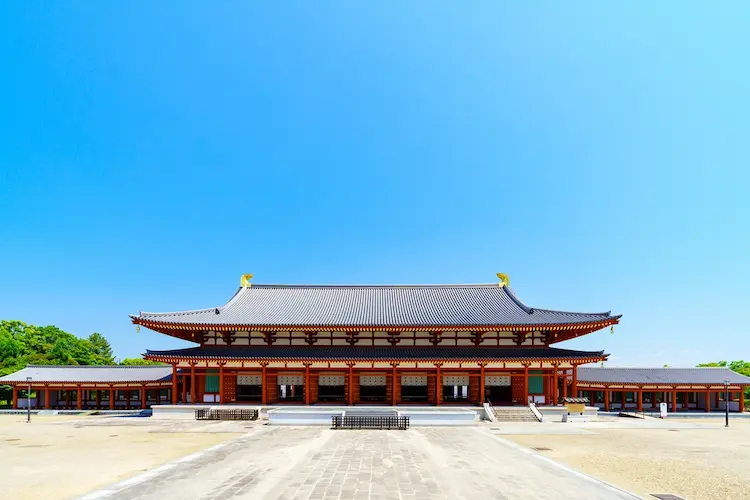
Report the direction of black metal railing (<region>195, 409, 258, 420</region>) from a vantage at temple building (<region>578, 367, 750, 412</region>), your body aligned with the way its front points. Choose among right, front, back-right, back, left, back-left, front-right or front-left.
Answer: front-right

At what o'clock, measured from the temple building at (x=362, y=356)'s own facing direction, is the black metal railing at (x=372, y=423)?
The black metal railing is roughly at 12 o'clock from the temple building.

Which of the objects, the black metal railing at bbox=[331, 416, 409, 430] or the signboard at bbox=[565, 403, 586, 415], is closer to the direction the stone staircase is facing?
the black metal railing

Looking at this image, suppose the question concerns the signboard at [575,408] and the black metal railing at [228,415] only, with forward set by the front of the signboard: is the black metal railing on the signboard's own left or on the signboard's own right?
on the signboard's own right

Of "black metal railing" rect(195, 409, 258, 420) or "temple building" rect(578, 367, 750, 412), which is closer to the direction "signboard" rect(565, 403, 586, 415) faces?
the black metal railing

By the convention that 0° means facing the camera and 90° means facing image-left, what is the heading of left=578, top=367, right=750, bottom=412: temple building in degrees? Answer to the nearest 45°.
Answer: approximately 0°

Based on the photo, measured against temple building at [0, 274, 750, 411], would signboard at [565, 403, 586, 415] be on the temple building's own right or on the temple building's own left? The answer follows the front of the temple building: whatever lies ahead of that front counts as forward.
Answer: on the temple building's own left

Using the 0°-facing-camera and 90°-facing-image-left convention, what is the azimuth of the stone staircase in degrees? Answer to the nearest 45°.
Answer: approximately 0°

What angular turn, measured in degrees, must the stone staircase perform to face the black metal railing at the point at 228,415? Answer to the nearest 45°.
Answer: approximately 90° to its right
